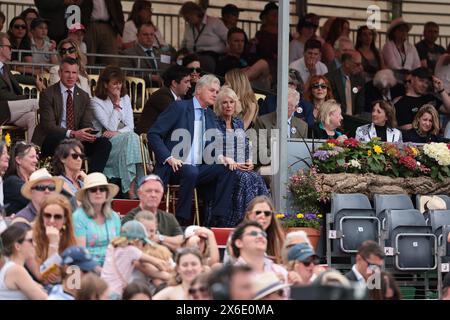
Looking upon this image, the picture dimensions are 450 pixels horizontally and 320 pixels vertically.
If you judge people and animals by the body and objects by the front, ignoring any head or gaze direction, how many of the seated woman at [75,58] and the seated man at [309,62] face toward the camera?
2

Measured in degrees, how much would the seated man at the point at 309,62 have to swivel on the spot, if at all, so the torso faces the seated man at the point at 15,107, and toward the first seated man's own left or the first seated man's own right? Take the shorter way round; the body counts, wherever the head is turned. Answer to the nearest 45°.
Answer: approximately 45° to the first seated man's own right

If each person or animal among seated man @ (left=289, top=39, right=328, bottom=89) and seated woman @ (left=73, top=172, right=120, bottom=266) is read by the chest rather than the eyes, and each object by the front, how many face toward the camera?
2

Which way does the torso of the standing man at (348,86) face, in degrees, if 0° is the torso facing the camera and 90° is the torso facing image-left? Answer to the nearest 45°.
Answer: approximately 315°

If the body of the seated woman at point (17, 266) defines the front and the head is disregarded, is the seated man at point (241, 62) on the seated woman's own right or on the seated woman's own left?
on the seated woman's own left
